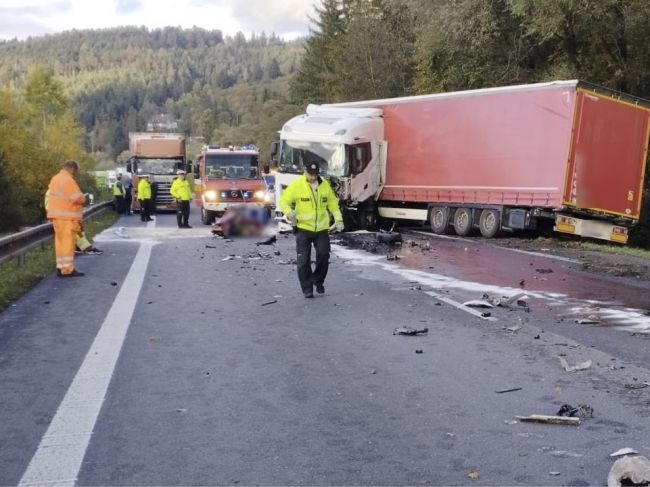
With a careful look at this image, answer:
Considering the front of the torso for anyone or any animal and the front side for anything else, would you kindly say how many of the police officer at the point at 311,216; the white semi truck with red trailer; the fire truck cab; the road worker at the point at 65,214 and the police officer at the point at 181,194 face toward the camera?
3

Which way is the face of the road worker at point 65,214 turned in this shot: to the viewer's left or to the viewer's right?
to the viewer's right

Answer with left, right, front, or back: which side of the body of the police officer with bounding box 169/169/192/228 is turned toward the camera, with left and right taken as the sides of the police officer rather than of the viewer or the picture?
front

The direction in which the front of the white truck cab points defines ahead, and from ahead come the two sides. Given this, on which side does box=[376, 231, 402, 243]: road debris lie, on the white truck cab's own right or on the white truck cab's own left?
on the white truck cab's own left

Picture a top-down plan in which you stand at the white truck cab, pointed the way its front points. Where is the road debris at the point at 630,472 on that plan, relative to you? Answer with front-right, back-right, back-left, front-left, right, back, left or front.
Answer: front-left

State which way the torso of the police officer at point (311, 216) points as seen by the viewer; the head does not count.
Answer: toward the camera

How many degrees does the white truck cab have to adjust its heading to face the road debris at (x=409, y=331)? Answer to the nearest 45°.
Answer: approximately 45° to its left

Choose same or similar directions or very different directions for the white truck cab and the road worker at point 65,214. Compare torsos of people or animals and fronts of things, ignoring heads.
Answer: very different directions

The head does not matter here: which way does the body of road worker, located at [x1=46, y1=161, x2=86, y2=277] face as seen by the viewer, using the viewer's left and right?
facing to the right of the viewer

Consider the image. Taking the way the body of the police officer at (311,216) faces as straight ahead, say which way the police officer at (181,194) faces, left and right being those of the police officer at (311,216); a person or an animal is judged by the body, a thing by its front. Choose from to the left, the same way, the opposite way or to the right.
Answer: the same way

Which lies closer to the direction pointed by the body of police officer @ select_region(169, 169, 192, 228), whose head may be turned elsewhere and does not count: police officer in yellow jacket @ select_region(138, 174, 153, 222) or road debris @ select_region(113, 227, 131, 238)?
the road debris
